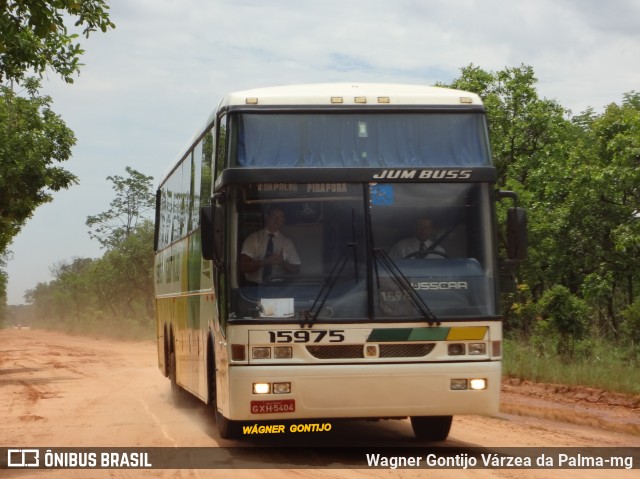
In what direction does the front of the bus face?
toward the camera

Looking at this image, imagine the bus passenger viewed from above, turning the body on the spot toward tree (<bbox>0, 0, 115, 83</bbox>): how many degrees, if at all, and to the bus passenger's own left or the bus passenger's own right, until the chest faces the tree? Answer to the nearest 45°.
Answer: approximately 135° to the bus passenger's own right

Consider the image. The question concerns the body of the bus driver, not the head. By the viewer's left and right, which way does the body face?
facing the viewer

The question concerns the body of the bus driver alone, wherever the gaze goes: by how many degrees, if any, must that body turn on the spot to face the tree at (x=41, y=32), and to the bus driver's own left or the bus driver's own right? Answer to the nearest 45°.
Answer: approximately 90° to the bus driver's own right

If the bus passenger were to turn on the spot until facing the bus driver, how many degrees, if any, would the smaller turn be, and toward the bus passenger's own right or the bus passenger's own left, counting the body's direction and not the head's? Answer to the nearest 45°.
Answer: approximately 90° to the bus passenger's own left

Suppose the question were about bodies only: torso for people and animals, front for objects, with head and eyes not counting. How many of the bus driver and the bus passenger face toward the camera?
2
